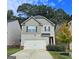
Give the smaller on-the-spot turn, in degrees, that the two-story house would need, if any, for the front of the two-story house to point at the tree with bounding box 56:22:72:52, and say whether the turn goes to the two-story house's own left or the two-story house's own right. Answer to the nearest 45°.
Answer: approximately 90° to the two-story house's own left

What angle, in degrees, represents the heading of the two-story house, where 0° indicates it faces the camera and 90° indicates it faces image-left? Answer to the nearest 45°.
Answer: approximately 0°

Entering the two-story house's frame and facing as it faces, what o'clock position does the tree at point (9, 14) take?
The tree is roughly at 3 o'clock from the two-story house.
